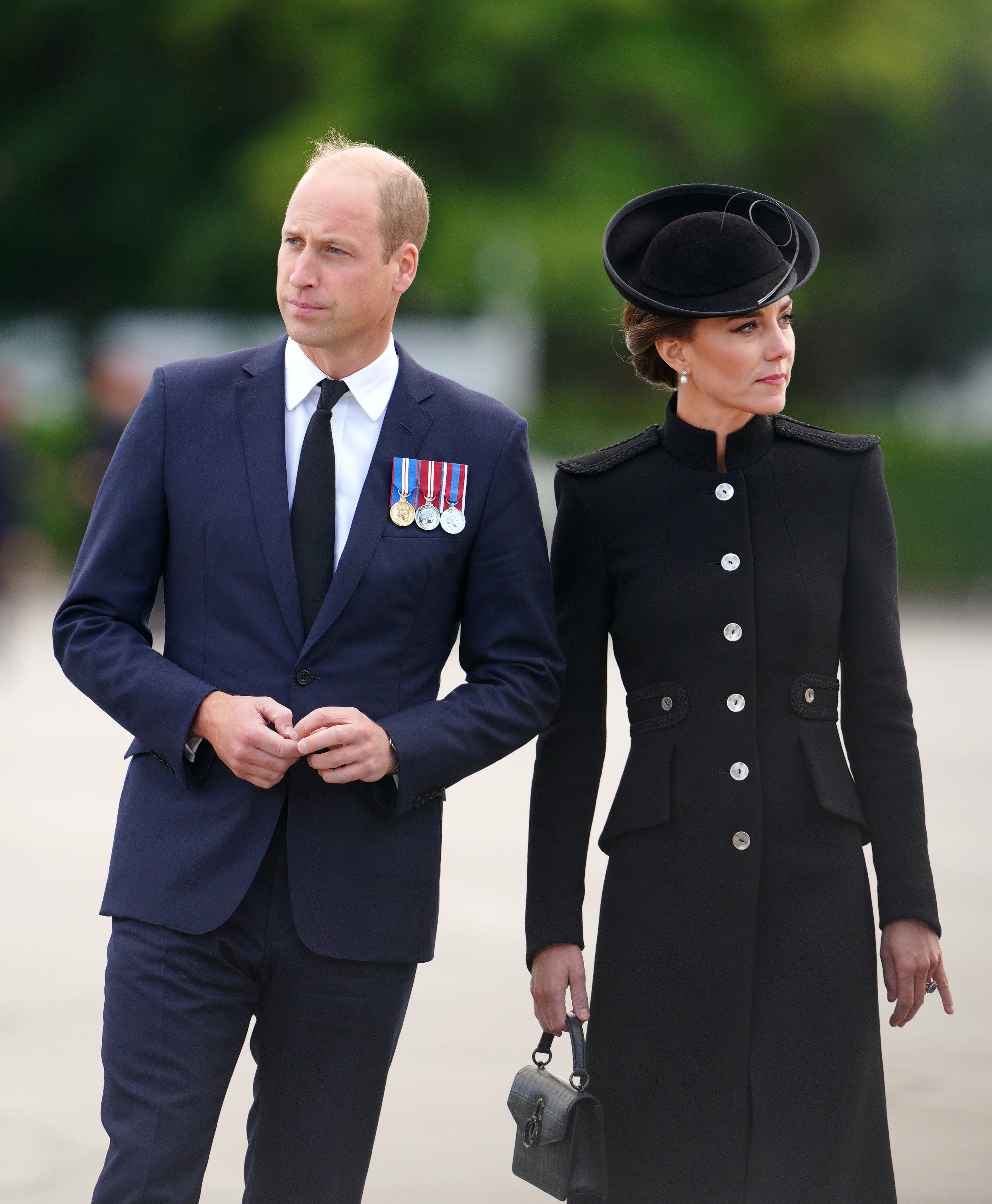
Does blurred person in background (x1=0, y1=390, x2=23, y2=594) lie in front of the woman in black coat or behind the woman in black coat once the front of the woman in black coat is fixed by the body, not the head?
behind

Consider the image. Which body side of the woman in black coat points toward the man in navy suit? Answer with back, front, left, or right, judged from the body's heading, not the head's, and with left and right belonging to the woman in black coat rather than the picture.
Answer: right

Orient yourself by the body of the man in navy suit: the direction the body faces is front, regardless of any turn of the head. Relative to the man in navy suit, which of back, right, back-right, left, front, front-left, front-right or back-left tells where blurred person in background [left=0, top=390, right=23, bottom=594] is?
back

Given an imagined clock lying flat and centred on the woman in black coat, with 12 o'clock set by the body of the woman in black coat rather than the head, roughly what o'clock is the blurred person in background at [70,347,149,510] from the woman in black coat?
The blurred person in background is roughly at 5 o'clock from the woman in black coat.

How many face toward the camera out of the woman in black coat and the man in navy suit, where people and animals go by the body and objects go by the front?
2

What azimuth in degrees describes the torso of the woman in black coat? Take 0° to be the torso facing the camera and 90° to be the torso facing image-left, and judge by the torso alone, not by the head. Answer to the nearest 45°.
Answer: approximately 0°

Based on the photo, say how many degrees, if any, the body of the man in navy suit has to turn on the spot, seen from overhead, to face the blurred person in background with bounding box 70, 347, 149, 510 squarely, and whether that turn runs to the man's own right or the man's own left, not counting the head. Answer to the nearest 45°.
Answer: approximately 180°

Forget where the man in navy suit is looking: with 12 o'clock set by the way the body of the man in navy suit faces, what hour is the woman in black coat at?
The woman in black coat is roughly at 9 o'clock from the man in navy suit.
